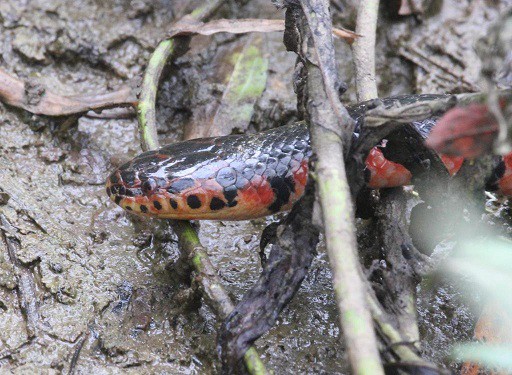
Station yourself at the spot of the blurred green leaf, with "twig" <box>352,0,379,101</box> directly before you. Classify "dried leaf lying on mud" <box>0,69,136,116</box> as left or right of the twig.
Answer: left

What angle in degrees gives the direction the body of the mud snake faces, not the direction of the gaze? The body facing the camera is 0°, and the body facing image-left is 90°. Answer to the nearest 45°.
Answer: approximately 90°

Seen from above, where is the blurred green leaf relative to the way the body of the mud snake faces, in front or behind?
behind

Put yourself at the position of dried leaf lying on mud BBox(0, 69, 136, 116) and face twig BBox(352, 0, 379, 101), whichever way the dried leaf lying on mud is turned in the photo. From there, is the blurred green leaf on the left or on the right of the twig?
right

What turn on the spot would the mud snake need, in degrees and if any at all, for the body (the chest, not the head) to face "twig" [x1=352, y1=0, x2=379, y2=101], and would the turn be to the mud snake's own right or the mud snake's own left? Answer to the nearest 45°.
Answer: approximately 135° to the mud snake's own right

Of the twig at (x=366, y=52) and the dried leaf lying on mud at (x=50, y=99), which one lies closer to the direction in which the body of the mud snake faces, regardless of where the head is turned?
the dried leaf lying on mud

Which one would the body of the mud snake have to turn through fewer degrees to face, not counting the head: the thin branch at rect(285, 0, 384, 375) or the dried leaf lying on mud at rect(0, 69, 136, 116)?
the dried leaf lying on mud

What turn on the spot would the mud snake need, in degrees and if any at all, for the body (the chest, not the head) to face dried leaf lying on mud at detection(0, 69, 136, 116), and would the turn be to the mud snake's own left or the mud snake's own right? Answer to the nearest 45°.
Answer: approximately 45° to the mud snake's own right
